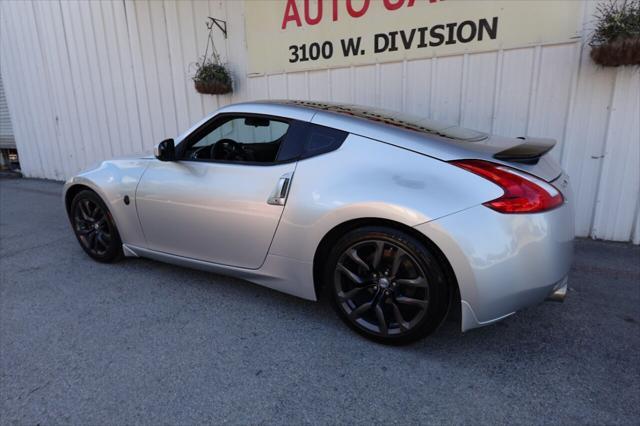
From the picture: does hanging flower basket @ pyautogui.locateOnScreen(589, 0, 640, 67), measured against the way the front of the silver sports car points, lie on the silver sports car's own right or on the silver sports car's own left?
on the silver sports car's own right

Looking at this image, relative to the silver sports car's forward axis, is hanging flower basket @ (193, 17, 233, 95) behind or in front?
in front

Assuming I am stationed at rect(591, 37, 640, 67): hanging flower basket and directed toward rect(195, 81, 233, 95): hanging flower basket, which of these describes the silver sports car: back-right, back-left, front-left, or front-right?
front-left

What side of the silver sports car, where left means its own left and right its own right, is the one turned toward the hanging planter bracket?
front

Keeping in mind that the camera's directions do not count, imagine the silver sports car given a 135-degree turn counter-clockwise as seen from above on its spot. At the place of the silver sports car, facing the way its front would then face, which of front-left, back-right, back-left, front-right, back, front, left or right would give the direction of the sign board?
back

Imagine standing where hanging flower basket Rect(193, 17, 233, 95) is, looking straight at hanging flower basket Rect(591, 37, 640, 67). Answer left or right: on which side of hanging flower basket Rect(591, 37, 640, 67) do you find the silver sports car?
right

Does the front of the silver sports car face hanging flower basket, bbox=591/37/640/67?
no

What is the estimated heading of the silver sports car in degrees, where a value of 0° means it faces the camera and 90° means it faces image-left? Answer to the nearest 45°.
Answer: approximately 135°

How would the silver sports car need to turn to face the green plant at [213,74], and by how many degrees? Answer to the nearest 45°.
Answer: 0° — it already faces it
